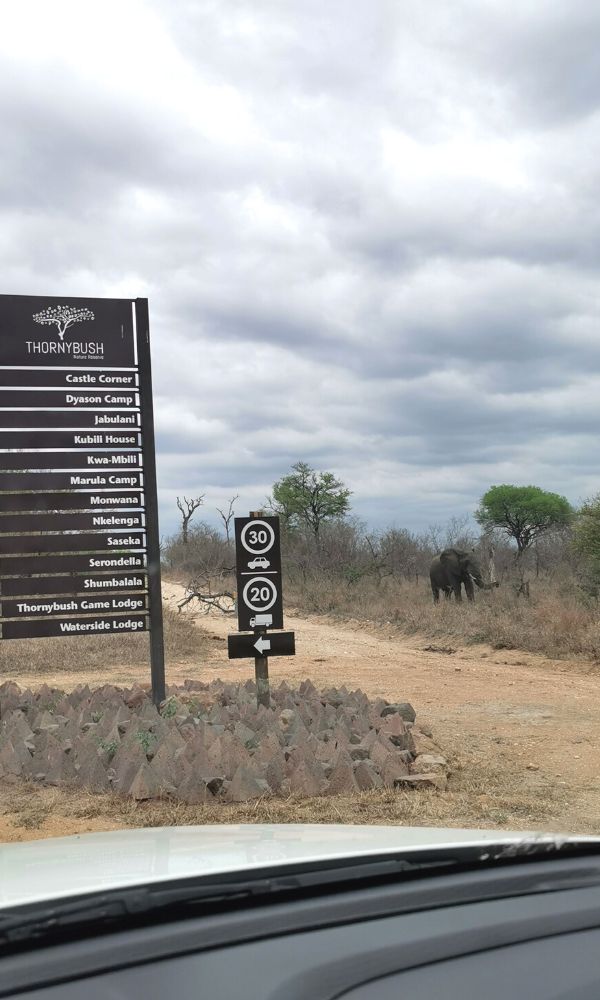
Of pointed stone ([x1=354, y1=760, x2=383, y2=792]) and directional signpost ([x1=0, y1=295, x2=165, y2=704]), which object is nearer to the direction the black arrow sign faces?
the pointed stone

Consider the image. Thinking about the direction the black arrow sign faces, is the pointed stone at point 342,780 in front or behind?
in front

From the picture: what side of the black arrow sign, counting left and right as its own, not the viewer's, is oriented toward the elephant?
back

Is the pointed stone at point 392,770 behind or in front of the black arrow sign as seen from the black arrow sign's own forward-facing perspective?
in front

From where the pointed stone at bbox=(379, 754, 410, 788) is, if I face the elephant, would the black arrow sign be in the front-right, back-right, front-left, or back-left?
front-left

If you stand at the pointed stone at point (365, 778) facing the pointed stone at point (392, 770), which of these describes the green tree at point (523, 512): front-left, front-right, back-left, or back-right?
front-left

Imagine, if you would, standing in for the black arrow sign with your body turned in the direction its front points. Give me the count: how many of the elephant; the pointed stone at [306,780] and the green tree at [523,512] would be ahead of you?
1

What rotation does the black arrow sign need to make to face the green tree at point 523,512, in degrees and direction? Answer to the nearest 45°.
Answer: approximately 180°

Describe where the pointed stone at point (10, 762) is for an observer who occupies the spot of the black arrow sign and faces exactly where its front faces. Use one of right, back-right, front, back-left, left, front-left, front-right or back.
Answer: front-right

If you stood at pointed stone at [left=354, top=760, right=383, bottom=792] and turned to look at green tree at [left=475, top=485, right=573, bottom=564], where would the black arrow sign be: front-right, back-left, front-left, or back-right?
front-left

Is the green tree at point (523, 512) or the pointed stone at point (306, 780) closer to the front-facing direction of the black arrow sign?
the pointed stone

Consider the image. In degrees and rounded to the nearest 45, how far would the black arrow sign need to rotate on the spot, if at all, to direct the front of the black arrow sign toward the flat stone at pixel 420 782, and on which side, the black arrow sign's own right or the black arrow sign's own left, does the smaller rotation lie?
approximately 45° to the black arrow sign's own left

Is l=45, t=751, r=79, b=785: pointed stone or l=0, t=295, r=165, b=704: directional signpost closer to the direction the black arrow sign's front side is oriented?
the pointed stone

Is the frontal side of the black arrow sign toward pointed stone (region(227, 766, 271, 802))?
yes

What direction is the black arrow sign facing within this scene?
toward the camera

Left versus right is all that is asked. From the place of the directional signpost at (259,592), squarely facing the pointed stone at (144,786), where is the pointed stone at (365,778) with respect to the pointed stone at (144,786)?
left

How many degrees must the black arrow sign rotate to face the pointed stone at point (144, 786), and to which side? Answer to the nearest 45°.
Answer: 0° — it already faces it

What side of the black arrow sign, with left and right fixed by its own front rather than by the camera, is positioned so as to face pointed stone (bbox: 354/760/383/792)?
front

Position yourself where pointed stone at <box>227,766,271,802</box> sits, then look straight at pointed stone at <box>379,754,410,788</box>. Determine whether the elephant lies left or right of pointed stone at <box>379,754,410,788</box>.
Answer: left

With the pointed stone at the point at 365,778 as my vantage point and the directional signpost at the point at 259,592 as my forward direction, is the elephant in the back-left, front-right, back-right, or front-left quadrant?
front-right

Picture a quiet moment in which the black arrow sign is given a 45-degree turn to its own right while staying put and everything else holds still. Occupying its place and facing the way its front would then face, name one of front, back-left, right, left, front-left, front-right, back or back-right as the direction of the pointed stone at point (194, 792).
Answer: front-left
